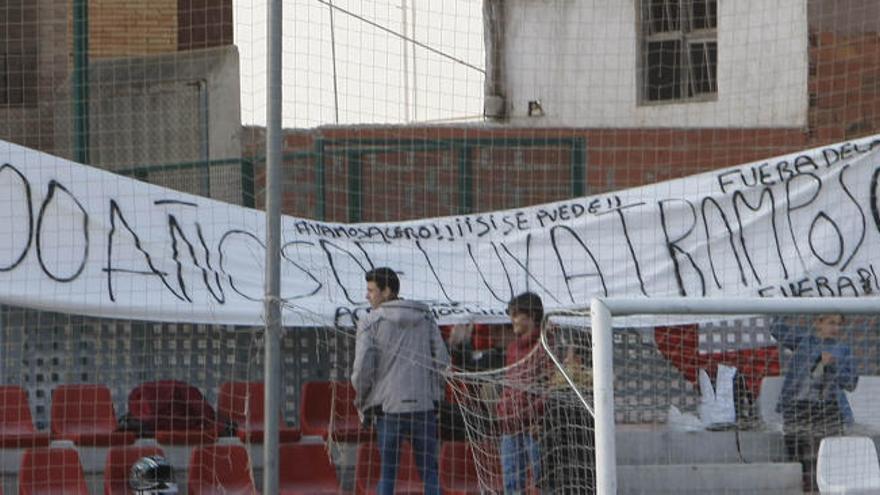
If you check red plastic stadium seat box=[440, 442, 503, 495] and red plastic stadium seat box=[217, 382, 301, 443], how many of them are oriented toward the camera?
2

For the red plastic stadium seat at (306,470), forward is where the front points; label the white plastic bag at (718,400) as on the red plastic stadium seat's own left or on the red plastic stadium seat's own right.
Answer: on the red plastic stadium seat's own left

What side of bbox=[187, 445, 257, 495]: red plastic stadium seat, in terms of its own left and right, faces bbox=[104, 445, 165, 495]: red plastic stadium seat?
right

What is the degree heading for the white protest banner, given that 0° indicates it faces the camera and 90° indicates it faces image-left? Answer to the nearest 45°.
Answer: approximately 0°

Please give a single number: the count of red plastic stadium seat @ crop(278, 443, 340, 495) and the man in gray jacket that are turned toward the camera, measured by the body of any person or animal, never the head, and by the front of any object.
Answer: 1

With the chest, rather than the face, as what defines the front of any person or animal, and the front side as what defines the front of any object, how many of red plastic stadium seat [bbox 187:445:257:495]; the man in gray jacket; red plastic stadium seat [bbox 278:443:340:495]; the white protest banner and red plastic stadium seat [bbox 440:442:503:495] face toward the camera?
4

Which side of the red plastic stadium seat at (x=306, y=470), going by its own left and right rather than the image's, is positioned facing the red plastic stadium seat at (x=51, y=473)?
right
